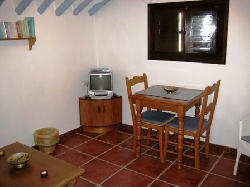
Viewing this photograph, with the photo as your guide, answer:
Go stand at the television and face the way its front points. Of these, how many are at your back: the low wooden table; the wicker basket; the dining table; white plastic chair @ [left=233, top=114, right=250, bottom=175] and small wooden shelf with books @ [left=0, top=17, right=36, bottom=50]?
0

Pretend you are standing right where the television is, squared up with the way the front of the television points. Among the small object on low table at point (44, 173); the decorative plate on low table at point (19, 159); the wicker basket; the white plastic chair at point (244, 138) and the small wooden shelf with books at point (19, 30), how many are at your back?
0

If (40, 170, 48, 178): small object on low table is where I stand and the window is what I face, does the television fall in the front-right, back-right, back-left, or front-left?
front-left

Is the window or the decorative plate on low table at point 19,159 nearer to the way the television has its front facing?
the decorative plate on low table

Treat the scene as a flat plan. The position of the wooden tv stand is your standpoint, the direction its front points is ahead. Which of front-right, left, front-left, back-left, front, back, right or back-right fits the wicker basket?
front-right

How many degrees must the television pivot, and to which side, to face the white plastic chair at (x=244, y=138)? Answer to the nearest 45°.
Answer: approximately 45° to its left

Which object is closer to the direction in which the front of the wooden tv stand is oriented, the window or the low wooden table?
the low wooden table

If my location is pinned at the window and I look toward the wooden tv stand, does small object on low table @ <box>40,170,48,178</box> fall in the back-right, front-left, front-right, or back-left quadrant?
front-left

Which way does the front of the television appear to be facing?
toward the camera

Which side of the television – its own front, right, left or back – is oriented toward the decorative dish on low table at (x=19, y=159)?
front

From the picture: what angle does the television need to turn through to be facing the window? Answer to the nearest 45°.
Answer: approximately 45° to its left

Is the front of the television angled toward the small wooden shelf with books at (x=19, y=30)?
no

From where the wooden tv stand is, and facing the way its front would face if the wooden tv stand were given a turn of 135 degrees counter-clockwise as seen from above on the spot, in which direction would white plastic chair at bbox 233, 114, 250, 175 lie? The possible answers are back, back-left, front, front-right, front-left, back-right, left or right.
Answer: right

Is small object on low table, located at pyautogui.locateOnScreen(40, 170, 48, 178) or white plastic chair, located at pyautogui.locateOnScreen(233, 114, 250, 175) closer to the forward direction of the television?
the small object on low table

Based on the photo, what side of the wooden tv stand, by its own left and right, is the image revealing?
front

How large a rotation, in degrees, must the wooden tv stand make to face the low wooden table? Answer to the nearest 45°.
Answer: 0° — it already faces it
